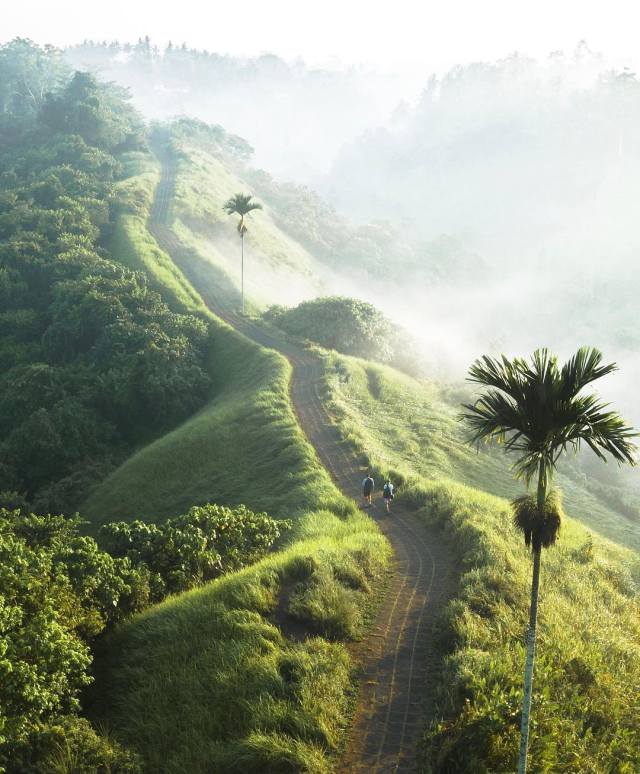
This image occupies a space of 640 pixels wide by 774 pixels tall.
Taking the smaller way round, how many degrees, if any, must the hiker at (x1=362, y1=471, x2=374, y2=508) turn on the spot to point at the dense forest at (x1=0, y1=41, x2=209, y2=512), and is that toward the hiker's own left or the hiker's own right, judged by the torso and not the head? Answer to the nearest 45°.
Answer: approximately 45° to the hiker's own left

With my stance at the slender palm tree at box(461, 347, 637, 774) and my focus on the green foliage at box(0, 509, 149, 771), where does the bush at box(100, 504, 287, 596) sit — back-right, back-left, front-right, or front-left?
front-right

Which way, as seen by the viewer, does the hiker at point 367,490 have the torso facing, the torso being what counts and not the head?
away from the camera

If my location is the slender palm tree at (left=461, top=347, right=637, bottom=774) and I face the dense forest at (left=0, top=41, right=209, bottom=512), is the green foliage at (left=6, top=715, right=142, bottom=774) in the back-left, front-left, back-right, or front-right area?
front-left

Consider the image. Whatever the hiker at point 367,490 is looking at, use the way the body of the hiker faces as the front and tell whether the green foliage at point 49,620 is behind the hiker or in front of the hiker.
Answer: behind

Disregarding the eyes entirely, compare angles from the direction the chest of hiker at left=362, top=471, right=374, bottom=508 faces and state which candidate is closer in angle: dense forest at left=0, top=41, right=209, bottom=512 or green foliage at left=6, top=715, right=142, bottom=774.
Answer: the dense forest

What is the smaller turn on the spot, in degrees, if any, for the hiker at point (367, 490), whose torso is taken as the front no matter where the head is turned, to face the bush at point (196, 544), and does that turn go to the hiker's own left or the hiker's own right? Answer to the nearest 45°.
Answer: approximately 135° to the hiker's own left

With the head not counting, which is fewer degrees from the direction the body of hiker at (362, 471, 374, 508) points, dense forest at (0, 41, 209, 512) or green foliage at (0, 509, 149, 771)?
the dense forest

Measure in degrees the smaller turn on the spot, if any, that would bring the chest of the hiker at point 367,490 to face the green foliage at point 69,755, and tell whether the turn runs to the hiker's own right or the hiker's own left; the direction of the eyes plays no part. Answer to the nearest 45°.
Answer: approximately 180°

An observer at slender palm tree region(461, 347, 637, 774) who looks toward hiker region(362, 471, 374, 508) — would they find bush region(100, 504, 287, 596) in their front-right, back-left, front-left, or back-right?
front-left

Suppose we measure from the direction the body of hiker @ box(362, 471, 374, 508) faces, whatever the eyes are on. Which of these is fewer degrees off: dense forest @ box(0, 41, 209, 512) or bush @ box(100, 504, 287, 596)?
the dense forest

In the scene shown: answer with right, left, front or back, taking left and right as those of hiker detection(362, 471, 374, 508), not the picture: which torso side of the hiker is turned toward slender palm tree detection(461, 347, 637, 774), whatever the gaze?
back
